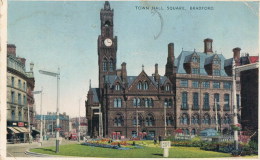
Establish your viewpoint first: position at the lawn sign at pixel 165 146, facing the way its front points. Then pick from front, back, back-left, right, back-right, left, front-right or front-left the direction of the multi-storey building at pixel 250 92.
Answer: back-left

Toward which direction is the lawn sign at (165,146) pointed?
toward the camera

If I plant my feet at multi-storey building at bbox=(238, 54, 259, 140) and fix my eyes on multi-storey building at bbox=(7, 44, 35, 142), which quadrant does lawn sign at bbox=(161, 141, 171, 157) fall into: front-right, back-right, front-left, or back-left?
front-left

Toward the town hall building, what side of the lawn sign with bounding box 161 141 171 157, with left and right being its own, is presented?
back

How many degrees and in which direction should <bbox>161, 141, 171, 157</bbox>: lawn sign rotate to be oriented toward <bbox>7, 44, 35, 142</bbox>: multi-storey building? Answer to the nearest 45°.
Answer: approximately 135° to its right

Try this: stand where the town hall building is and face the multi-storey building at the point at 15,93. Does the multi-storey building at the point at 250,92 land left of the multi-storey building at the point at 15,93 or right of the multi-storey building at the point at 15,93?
left

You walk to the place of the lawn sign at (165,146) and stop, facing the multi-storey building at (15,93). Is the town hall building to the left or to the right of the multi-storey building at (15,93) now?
right
